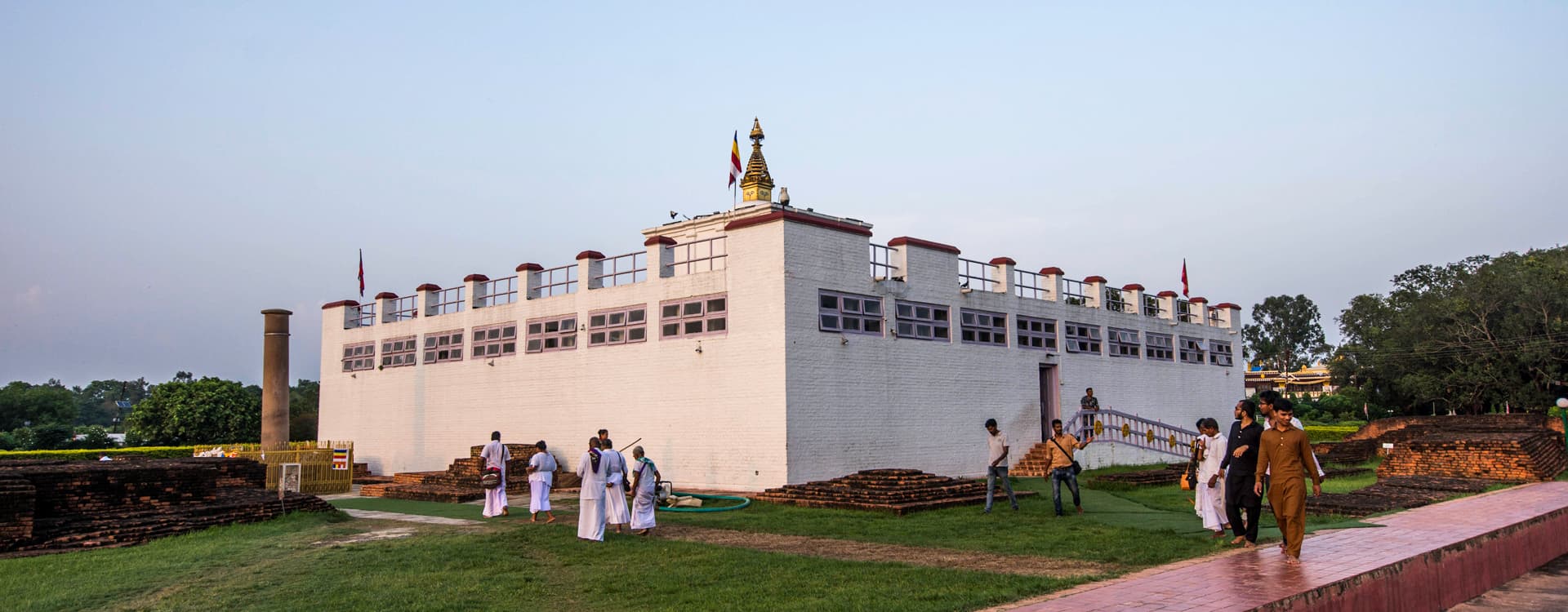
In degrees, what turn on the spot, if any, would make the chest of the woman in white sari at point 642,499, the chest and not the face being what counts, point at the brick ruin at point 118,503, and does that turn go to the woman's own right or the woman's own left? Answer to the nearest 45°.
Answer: approximately 45° to the woman's own left

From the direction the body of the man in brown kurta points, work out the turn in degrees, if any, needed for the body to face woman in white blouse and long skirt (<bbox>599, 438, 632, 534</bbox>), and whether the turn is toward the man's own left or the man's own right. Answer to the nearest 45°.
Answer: approximately 90° to the man's own right

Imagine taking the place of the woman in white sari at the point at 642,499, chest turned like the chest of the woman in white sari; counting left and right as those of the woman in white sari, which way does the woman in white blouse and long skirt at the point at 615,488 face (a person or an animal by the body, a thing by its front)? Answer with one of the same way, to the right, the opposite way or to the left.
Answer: the same way

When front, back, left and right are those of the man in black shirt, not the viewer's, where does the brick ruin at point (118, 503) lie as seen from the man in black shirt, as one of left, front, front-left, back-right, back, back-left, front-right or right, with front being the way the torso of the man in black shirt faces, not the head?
front-right

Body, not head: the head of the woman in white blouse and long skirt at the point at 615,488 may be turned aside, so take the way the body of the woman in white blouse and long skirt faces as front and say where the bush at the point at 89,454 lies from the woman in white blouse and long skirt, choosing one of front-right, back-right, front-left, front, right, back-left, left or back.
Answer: front

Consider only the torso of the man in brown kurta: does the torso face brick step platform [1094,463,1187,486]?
no

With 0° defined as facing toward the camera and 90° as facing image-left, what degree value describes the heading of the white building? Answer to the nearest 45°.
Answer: approximately 315°

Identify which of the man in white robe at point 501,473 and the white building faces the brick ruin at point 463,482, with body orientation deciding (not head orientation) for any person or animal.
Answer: the man in white robe

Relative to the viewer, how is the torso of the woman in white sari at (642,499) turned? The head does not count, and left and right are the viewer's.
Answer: facing away from the viewer and to the left of the viewer

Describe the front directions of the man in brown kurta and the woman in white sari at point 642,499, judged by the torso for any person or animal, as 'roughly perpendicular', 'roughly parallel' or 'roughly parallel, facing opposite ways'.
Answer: roughly perpendicular

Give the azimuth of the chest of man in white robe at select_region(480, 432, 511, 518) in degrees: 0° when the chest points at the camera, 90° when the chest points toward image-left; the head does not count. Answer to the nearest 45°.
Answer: approximately 180°

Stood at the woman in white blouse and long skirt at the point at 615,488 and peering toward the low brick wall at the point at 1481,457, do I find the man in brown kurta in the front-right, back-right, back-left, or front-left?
front-right

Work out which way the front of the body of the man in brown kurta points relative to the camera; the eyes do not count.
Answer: toward the camera

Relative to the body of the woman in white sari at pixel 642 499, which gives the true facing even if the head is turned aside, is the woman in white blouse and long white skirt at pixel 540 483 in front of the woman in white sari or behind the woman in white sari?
in front

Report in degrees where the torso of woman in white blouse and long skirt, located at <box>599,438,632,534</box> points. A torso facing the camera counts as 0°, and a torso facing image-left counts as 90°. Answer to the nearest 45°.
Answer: approximately 135°

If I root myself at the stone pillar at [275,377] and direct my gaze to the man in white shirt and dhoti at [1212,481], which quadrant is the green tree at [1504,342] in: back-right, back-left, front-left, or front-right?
front-left
